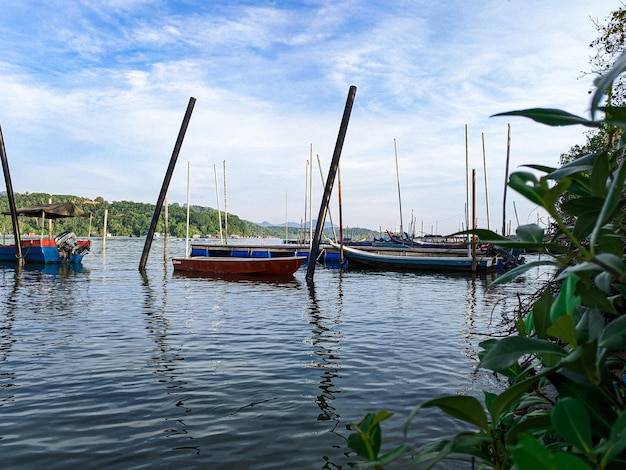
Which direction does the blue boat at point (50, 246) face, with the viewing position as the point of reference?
facing away from the viewer and to the left of the viewer

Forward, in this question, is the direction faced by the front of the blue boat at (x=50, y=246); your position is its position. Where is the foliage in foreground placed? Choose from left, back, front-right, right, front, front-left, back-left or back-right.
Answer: back-left

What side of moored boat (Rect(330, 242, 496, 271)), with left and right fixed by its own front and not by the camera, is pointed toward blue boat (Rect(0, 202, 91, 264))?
front

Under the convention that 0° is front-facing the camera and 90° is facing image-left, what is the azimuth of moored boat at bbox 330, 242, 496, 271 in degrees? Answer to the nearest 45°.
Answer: approximately 90°

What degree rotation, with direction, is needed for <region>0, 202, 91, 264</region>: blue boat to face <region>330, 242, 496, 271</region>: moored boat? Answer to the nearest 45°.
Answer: approximately 180°

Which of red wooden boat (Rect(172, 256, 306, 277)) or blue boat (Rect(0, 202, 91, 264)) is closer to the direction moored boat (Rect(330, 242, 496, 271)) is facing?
the blue boat

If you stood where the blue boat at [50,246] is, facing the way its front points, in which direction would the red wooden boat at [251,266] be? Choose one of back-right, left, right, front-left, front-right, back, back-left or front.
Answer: back
